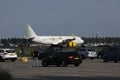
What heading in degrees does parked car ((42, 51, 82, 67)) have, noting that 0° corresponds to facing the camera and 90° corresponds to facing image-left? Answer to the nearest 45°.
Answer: approximately 135°
